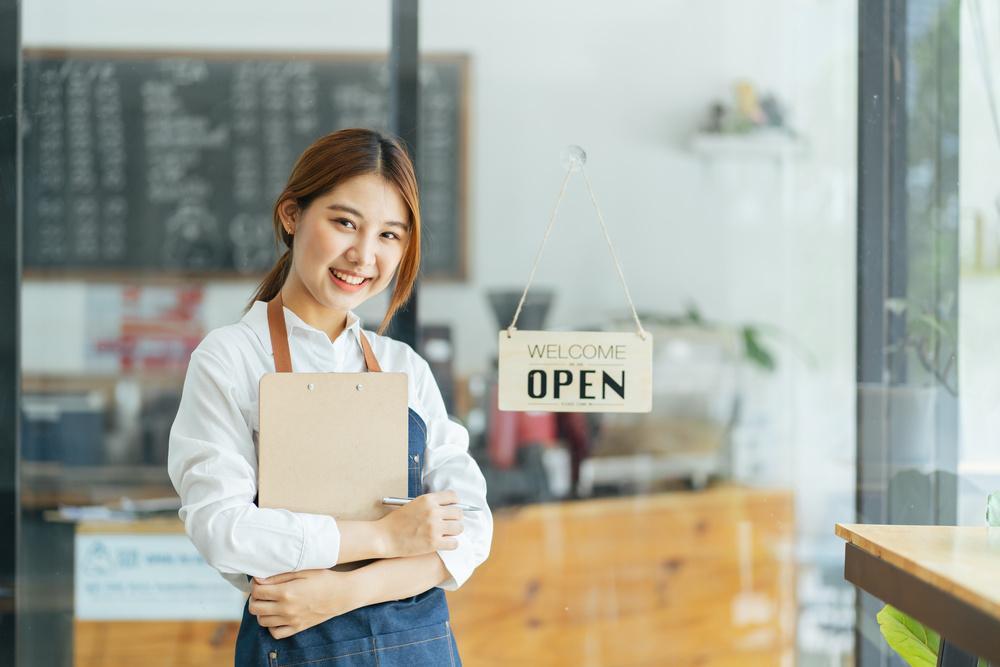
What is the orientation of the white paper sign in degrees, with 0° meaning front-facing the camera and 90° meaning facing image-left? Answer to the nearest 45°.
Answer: approximately 0°

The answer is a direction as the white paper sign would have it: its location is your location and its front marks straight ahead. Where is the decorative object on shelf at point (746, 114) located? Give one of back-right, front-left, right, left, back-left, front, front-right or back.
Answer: left

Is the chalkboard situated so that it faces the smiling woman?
yes

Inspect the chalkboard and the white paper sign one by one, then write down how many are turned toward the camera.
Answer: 2

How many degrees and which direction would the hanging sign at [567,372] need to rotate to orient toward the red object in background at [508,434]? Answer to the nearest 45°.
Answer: approximately 180°

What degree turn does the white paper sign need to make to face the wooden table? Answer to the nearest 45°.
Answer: approximately 45° to its left

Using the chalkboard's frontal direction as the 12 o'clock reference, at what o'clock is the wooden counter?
The wooden counter is roughly at 10 o'clock from the chalkboard.

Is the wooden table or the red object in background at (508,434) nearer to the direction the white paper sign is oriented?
the wooden table
